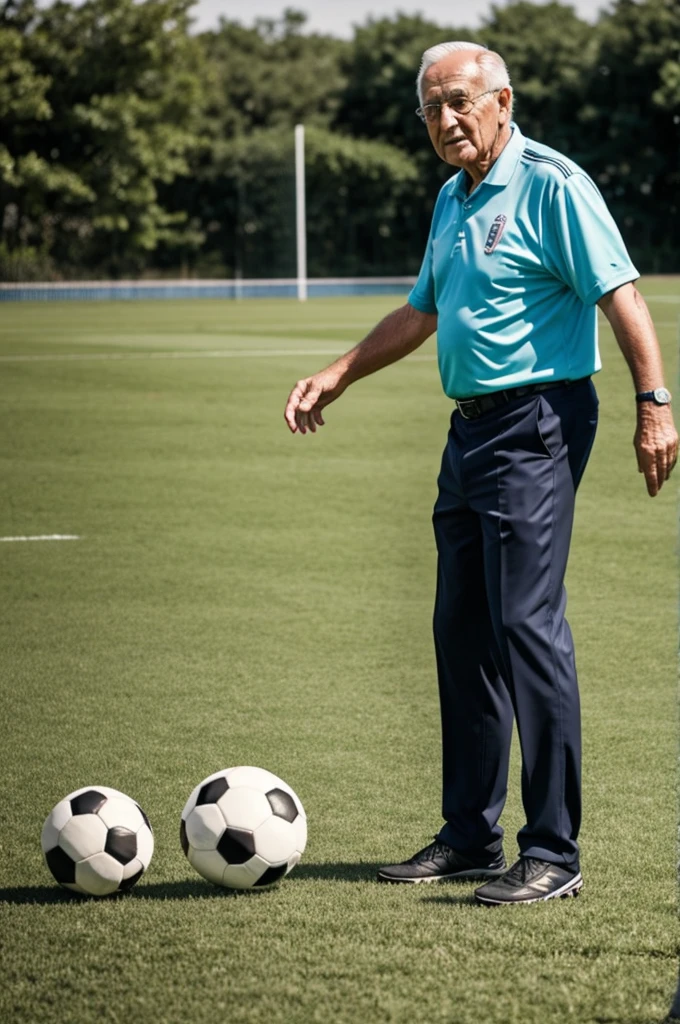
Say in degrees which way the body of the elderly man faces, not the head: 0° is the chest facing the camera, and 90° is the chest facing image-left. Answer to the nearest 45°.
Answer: approximately 45°

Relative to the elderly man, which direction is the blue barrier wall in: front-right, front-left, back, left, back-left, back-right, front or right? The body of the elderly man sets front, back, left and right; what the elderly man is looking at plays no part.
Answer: back-right
